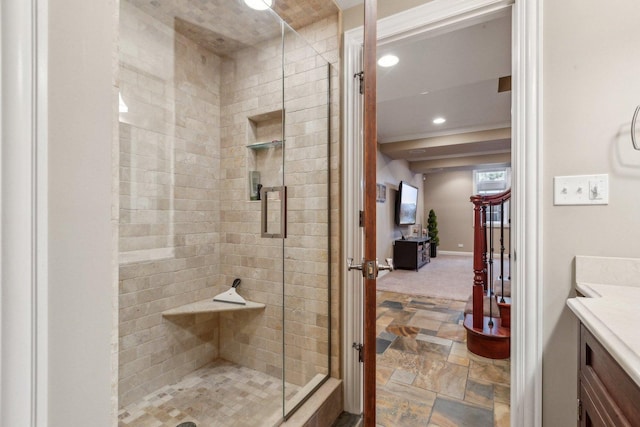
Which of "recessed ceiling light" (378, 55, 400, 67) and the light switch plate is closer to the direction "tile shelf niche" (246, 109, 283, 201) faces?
the light switch plate

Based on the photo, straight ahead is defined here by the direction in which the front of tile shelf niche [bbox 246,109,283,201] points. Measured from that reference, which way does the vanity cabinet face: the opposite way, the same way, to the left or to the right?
to the right

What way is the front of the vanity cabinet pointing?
to the viewer's left

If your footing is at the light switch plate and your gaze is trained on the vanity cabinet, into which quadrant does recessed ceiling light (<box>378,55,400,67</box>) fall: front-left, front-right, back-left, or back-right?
back-right

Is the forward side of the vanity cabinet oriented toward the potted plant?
no

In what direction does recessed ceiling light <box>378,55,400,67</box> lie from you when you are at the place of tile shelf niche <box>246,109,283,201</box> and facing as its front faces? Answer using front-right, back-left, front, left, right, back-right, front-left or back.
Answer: back-left

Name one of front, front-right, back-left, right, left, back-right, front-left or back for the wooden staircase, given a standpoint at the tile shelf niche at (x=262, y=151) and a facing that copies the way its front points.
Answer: back-left
